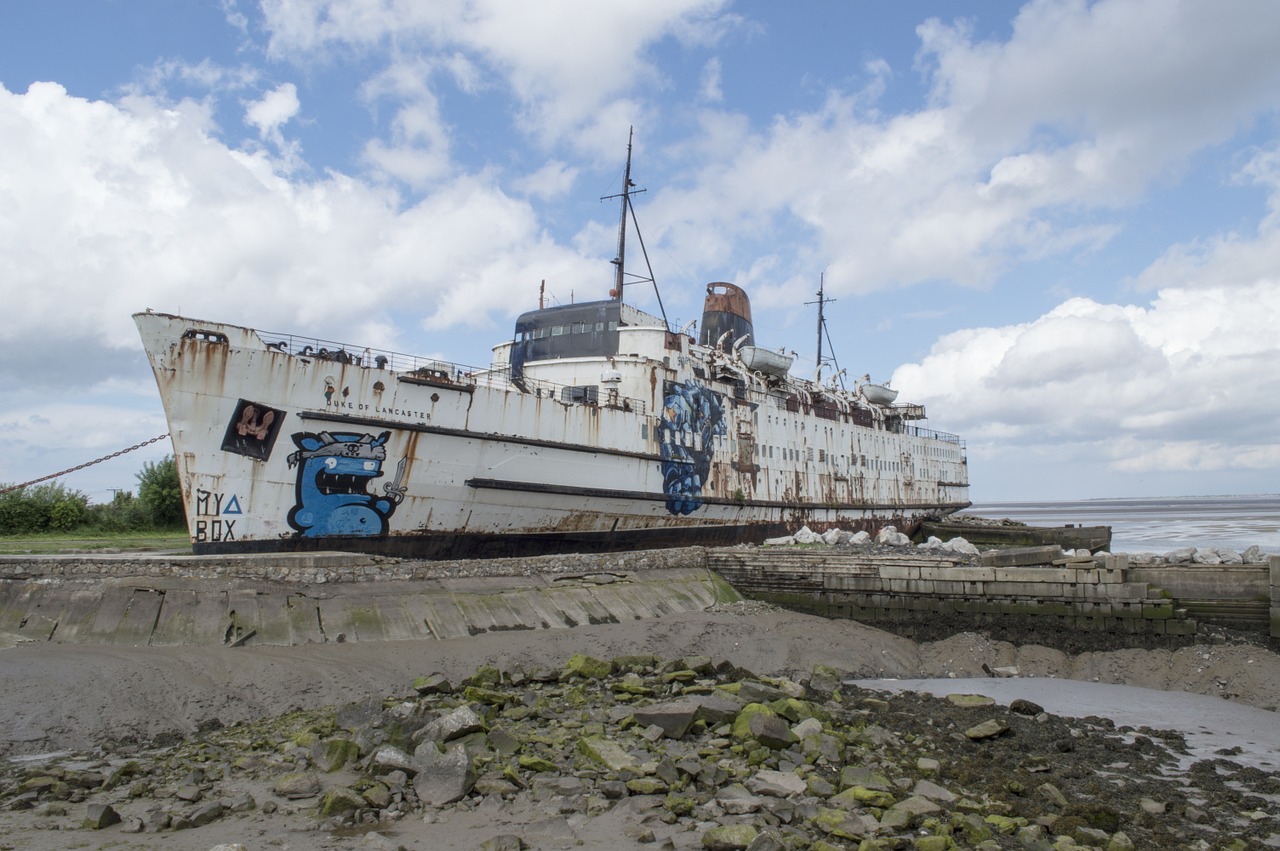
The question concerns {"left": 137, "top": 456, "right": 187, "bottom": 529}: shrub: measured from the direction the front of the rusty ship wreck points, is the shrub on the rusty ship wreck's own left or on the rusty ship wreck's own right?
on the rusty ship wreck's own right

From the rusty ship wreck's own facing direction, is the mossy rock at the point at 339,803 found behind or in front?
in front

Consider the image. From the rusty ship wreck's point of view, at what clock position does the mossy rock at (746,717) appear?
The mossy rock is roughly at 10 o'clock from the rusty ship wreck.

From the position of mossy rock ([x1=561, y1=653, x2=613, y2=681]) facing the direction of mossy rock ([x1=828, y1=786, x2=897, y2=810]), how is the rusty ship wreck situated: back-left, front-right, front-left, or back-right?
back-left

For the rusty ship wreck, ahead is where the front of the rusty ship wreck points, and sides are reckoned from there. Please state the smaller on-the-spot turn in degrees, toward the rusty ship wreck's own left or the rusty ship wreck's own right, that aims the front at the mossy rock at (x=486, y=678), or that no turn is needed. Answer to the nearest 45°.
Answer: approximately 45° to the rusty ship wreck's own left

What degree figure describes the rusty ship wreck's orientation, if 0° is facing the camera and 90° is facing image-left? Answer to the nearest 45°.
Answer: approximately 45°

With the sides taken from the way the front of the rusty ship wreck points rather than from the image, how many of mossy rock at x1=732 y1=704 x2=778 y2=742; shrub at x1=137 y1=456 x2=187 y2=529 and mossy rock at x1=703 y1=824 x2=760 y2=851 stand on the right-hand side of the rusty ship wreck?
1

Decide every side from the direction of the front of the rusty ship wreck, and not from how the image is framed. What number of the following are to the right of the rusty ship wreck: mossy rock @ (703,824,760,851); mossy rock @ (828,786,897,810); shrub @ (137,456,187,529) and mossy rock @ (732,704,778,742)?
1

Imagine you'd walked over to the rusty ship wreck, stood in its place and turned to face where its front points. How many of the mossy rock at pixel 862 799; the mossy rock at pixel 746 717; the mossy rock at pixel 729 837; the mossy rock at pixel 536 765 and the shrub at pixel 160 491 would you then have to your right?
1

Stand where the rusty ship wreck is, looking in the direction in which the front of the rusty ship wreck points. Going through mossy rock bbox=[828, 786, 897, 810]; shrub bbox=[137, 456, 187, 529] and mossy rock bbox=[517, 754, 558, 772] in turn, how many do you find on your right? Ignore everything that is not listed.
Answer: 1

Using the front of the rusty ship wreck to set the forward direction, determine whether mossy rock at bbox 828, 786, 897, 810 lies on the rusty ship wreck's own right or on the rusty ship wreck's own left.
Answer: on the rusty ship wreck's own left

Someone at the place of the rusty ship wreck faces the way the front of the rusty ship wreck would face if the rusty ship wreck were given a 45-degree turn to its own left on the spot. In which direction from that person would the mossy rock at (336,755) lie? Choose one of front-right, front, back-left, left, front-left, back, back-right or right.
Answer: front

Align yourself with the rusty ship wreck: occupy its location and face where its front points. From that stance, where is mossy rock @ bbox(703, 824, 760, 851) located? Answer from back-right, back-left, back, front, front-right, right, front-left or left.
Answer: front-left
